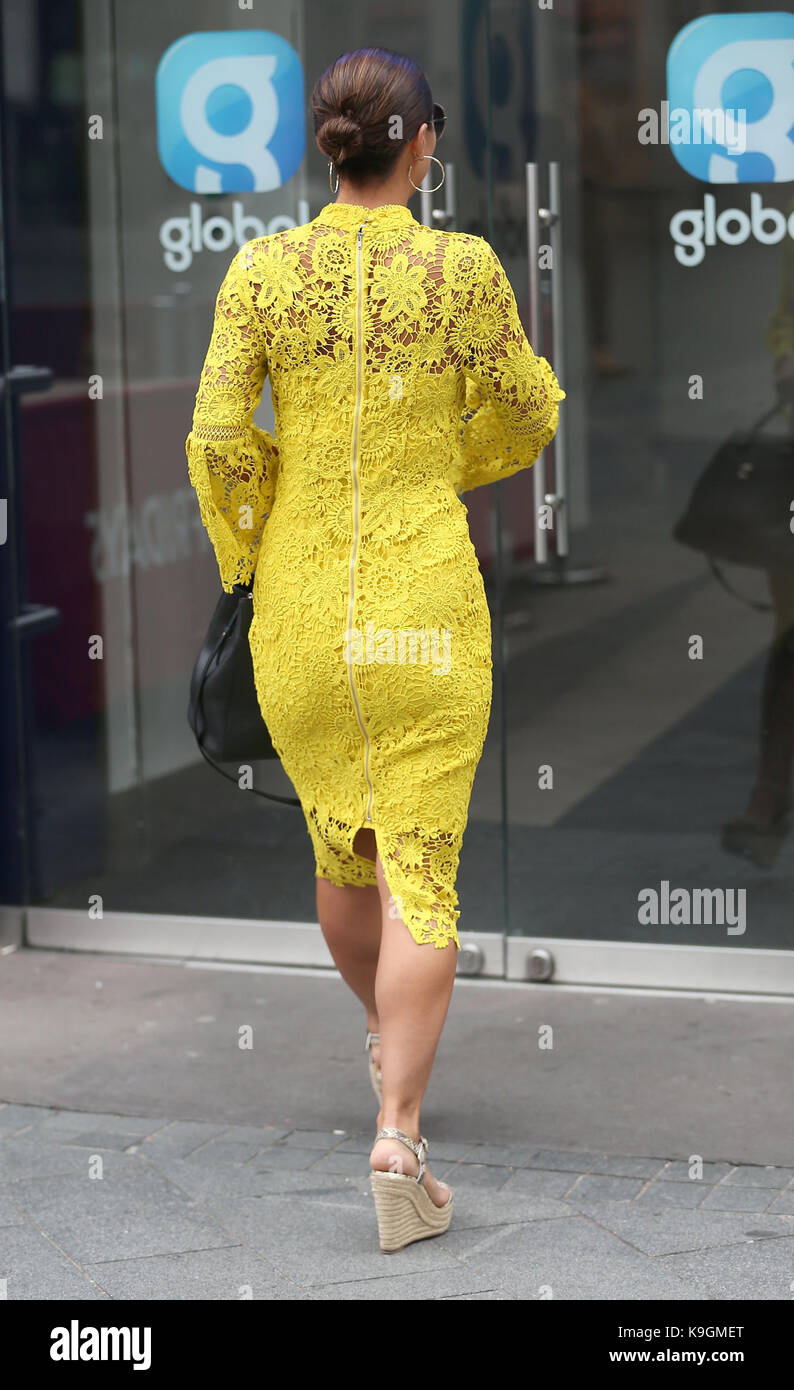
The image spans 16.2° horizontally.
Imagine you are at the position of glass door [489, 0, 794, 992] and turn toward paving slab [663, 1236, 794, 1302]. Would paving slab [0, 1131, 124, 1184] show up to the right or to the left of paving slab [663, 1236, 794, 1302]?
right

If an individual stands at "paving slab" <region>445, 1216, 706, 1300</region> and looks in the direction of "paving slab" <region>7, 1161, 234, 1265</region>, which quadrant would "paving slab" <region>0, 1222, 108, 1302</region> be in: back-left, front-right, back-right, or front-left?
front-left

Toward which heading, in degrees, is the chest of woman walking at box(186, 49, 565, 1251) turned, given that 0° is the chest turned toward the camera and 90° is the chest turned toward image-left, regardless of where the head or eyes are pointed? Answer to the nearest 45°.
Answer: approximately 180°

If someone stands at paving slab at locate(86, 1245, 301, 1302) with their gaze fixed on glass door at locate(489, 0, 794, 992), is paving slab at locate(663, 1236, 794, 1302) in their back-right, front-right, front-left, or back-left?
front-right
